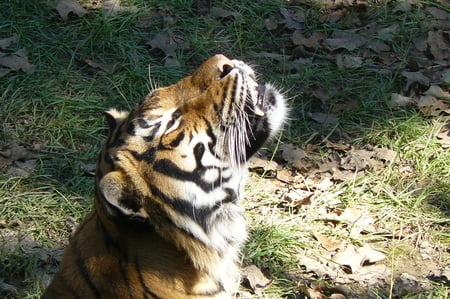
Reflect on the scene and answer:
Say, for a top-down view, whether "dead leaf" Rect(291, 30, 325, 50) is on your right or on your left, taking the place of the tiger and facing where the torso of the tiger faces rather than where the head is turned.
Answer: on your left

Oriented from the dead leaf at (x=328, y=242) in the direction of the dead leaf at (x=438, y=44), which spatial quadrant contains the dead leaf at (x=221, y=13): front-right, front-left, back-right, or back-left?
front-left

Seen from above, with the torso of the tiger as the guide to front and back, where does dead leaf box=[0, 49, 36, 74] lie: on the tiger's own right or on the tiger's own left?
on the tiger's own left

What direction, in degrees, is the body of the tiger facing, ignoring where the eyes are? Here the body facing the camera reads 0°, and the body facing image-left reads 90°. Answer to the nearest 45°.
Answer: approximately 270°

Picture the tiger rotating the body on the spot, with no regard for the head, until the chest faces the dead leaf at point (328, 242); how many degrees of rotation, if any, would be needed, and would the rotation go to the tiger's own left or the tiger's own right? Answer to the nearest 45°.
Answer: approximately 45° to the tiger's own left

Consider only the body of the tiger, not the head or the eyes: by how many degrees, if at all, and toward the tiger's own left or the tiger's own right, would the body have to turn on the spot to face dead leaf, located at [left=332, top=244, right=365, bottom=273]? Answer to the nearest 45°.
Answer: approximately 45° to the tiger's own left

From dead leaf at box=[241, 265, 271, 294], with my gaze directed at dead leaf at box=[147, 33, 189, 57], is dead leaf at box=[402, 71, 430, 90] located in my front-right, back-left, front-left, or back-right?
front-right

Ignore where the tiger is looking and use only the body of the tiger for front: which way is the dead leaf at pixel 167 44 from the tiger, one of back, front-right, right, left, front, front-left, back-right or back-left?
left

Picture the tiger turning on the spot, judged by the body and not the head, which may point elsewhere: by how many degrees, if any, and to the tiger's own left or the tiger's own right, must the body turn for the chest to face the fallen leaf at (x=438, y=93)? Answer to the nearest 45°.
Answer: approximately 45° to the tiger's own left

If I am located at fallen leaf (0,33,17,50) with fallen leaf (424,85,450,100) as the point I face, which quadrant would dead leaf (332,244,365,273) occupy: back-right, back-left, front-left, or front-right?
front-right

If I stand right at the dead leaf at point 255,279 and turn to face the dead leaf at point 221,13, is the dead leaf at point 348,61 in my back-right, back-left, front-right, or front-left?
front-right

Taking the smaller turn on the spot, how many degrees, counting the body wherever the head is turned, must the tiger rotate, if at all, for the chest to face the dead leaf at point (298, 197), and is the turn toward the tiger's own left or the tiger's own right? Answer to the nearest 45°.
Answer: approximately 45° to the tiger's own left
